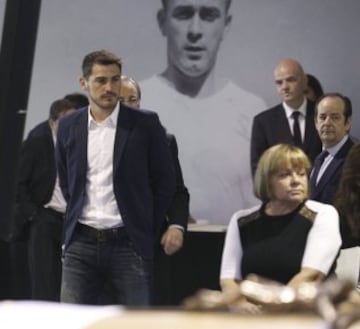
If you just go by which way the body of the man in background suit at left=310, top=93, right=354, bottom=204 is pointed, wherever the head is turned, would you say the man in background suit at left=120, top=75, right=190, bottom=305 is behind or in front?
in front

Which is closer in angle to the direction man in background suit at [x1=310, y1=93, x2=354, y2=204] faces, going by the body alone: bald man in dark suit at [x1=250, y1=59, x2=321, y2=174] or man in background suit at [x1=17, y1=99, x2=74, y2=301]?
the man in background suit

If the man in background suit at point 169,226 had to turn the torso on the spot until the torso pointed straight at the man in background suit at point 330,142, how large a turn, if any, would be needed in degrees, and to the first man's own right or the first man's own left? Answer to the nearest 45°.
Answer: approximately 135° to the first man's own left

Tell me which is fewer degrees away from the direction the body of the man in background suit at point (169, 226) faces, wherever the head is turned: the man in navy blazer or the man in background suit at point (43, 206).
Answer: the man in navy blazer

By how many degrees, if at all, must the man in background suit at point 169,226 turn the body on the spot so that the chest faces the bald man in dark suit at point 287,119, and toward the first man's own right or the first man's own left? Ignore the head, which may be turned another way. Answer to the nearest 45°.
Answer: approximately 135° to the first man's own left

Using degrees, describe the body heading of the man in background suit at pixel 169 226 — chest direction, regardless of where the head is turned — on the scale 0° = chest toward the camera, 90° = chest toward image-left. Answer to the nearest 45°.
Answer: approximately 0°

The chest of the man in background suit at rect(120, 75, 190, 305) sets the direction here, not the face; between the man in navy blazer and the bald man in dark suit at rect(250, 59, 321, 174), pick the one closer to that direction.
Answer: the man in navy blazer

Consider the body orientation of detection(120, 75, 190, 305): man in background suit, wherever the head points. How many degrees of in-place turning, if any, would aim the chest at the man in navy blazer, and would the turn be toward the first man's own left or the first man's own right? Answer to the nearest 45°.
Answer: approximately 45° to the first man's own right

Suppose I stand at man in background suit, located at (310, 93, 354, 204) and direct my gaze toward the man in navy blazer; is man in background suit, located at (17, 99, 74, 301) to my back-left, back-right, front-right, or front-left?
front-right

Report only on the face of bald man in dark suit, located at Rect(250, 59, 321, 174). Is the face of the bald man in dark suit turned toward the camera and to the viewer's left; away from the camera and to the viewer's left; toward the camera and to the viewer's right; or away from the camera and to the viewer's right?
toward the camera and to the viewer's left

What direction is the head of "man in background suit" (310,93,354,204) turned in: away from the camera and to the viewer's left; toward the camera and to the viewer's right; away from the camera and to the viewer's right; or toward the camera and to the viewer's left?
toward the camera and to the viewer's left

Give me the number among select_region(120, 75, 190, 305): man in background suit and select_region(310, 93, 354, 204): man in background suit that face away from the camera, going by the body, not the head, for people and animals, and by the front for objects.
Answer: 0
